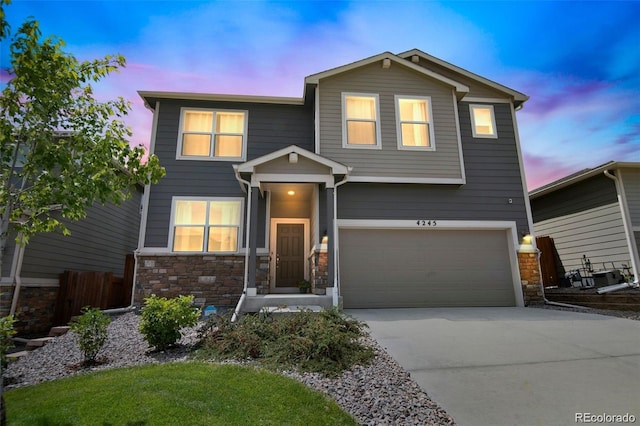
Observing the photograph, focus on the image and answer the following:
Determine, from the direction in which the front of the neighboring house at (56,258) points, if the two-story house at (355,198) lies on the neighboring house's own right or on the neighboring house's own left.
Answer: on the neighboring house's own left

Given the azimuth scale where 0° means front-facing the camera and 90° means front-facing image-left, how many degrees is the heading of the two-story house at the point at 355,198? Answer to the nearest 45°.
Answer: approximately 0°

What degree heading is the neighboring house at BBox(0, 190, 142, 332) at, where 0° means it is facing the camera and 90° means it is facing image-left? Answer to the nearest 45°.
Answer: approximately 45°

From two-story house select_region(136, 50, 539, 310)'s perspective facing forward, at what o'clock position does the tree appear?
The tree is roughly at 1 o'clock from the two-story house.

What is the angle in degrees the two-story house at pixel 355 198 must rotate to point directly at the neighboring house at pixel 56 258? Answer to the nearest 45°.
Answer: approximately 90° to its right

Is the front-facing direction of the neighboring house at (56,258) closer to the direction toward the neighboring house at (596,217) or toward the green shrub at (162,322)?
the green shrub

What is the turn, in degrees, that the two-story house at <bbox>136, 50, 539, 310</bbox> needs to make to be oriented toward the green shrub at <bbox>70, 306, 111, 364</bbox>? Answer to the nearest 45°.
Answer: approximately 45° to its right

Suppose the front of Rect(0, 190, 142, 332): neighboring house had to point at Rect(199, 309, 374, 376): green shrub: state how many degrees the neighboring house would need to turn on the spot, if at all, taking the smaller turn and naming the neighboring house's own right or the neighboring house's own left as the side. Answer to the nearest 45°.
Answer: approximately 45° to the neighboring house's own left
